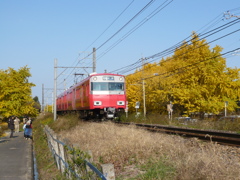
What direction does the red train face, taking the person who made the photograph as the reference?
facing the viewer and to the right of the viewer

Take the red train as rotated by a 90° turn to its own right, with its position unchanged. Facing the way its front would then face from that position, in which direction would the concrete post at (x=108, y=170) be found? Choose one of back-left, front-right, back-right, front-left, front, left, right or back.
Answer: front-left
